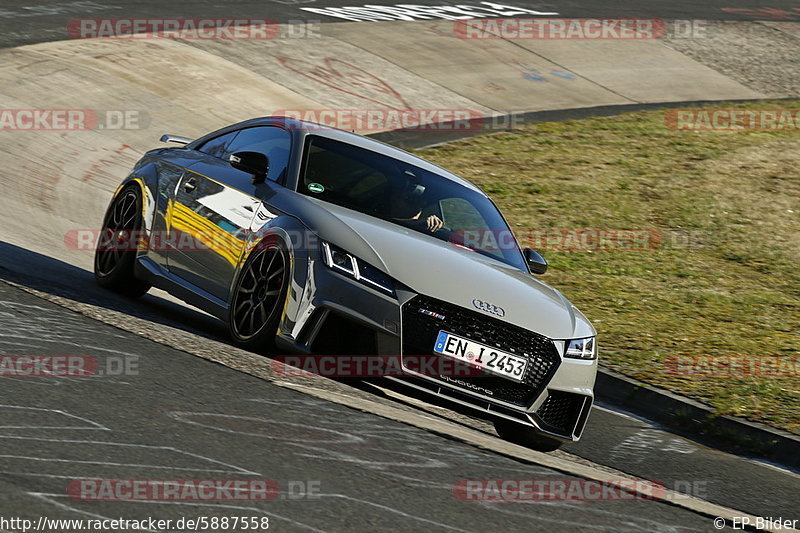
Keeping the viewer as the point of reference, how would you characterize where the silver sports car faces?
facing the viewer and to the right of the viewer
